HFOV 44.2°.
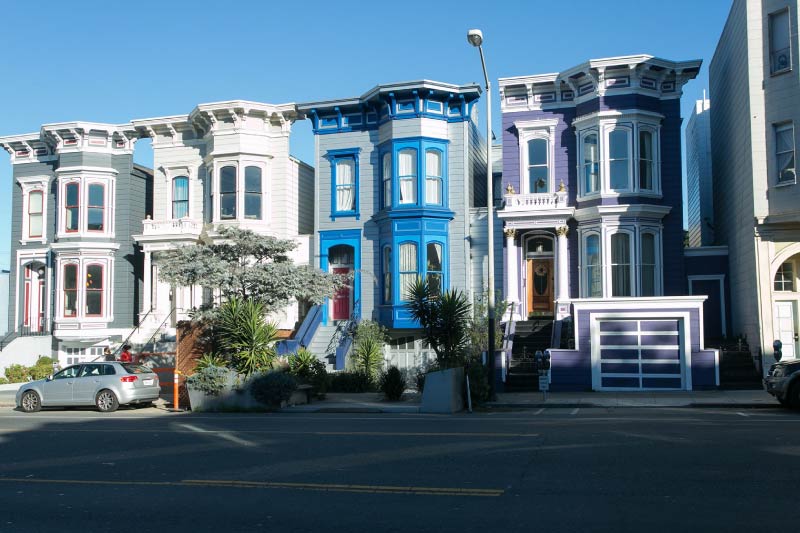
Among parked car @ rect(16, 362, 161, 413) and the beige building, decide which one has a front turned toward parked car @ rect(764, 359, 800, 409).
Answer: the beige building

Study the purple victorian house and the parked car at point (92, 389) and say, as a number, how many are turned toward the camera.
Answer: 1

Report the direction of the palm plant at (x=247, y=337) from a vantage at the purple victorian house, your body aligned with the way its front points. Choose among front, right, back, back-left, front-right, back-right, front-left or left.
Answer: front-right

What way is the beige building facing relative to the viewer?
toward the camera

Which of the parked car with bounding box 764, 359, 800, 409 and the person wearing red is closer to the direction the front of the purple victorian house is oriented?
the parked car

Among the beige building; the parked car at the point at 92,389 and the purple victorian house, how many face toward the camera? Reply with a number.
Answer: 2

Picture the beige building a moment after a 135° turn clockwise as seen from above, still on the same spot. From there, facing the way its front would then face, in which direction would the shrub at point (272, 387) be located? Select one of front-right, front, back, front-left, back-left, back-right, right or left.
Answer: left

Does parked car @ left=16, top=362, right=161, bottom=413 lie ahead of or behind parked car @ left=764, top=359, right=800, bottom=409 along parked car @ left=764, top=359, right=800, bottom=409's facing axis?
ahead

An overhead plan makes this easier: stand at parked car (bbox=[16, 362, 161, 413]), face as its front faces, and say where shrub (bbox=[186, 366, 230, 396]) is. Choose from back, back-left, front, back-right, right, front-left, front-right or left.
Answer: back

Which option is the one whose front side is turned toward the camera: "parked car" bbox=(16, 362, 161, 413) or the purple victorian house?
the purple victorian house

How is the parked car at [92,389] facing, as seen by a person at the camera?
facing away from the viewer and to the left of the viewer

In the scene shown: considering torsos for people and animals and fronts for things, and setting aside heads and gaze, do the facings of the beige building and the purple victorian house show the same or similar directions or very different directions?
same or similar directions

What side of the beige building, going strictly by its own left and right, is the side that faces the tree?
right

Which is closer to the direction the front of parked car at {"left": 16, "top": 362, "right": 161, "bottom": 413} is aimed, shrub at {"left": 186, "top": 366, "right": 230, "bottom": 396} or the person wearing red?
the person wearing red

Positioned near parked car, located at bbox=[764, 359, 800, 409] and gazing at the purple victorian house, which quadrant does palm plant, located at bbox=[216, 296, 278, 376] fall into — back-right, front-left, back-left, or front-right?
front-left

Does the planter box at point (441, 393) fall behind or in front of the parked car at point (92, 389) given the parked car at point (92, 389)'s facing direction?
behind

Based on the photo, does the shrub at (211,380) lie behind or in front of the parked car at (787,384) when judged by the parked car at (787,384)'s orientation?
in front
